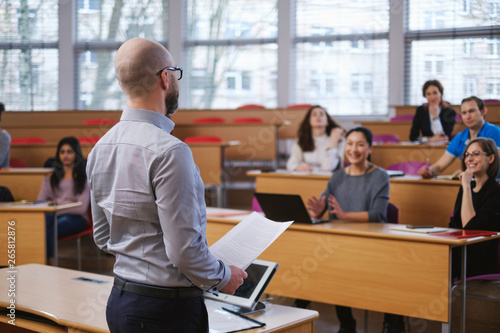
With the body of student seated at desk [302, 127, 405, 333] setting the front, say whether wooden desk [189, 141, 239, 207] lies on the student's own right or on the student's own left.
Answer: on the student's own right

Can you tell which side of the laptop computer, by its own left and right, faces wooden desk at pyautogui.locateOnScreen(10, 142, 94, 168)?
left

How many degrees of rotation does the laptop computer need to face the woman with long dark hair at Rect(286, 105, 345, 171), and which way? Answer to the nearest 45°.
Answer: approximately 45° to its left

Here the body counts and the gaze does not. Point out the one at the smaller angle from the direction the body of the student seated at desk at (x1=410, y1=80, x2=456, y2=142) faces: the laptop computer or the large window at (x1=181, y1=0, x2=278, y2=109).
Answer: the laptop computer

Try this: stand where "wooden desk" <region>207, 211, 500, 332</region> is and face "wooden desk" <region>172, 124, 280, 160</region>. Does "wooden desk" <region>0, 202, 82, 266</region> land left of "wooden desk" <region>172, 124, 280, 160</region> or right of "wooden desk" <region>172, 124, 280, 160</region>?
left

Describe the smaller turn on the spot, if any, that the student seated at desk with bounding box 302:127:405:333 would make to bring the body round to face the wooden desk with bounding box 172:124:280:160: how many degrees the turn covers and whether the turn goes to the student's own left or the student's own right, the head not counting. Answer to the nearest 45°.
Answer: approximately 135° to the student's own right

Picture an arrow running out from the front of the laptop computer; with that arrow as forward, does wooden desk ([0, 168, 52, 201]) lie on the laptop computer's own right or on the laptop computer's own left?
on the laptop computer's own left

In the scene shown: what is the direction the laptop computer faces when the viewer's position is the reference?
facing away from the viewer and to the right of the viewer

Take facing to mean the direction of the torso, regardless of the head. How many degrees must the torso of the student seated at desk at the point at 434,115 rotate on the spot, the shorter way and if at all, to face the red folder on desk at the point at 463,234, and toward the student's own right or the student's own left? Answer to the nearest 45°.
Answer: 0° — they already face it
